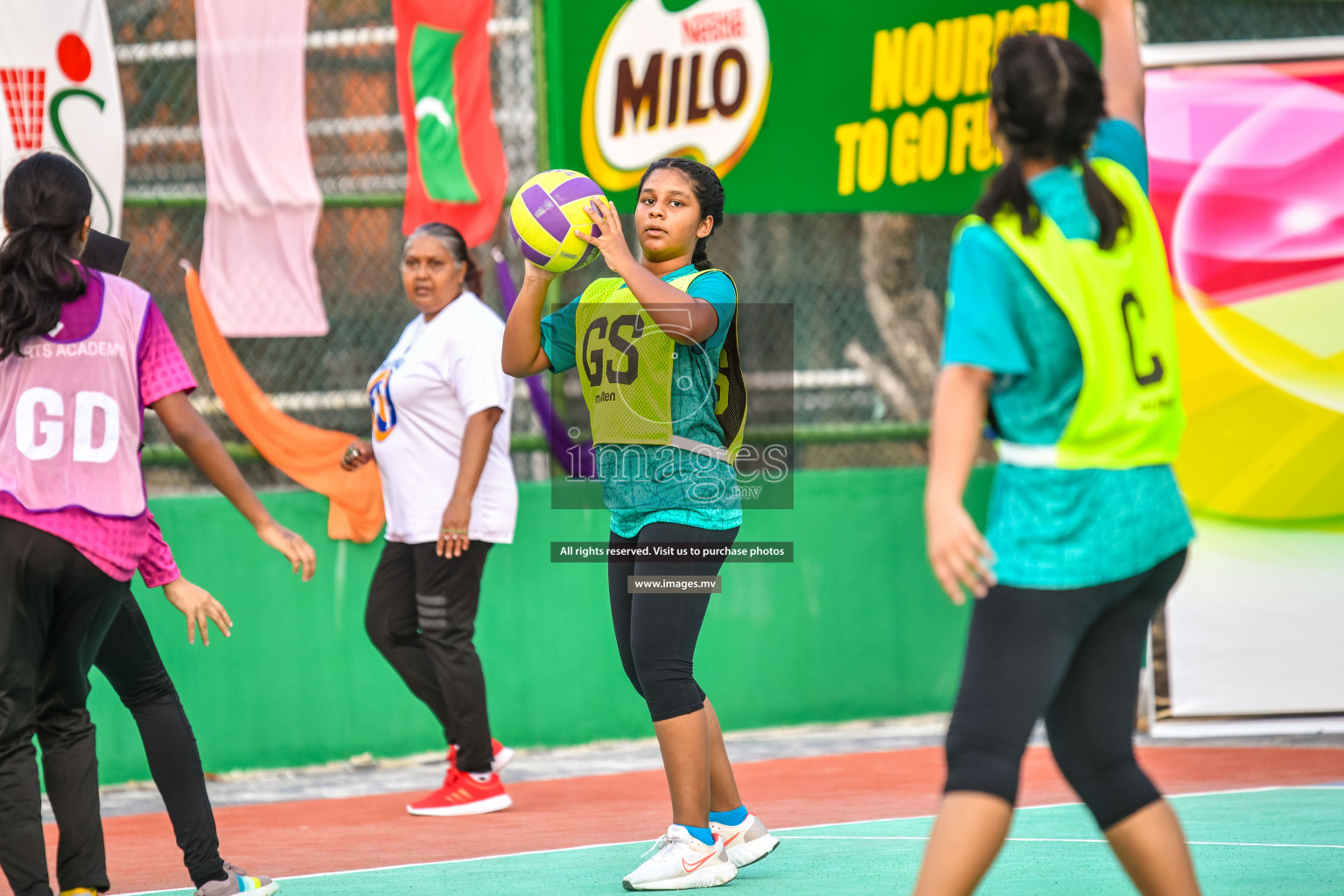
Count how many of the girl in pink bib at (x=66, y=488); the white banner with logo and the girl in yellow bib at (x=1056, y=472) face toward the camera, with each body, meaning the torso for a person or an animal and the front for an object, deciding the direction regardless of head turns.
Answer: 1

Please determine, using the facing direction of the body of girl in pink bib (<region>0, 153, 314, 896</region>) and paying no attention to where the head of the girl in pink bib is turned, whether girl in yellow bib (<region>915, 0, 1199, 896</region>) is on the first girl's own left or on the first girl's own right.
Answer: on the first girl's own right

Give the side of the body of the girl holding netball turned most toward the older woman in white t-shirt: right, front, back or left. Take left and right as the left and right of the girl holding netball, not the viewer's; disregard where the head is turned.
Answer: right

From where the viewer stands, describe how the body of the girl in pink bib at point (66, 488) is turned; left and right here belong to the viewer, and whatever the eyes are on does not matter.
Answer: facing away from the viewer and to the right of the viewer

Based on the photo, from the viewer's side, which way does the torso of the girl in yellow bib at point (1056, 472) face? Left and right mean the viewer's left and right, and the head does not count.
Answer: facing away from the viewer and to the left of the viewer

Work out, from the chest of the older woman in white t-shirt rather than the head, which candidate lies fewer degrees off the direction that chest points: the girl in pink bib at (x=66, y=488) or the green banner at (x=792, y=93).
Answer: the girl in pink bib

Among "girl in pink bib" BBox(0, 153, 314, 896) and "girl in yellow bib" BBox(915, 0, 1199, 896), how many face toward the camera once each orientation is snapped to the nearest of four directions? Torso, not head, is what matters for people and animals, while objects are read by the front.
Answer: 0

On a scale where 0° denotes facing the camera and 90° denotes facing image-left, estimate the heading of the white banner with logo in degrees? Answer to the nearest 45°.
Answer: approximately 0°

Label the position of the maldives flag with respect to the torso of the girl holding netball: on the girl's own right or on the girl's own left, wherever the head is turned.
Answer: on the girl's own right

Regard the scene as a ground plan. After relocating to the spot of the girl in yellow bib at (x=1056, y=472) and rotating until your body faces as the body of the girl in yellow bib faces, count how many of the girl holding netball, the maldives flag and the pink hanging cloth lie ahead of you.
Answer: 3

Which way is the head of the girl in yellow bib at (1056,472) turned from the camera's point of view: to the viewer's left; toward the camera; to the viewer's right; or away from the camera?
away from the camera

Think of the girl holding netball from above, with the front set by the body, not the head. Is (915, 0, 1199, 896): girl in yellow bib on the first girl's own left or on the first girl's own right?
on the first girl's own left

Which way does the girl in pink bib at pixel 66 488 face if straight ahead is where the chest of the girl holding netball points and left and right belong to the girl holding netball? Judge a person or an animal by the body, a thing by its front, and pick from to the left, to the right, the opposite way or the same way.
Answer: the opposite way

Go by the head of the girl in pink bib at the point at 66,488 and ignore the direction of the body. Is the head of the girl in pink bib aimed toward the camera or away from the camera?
away from the camera
